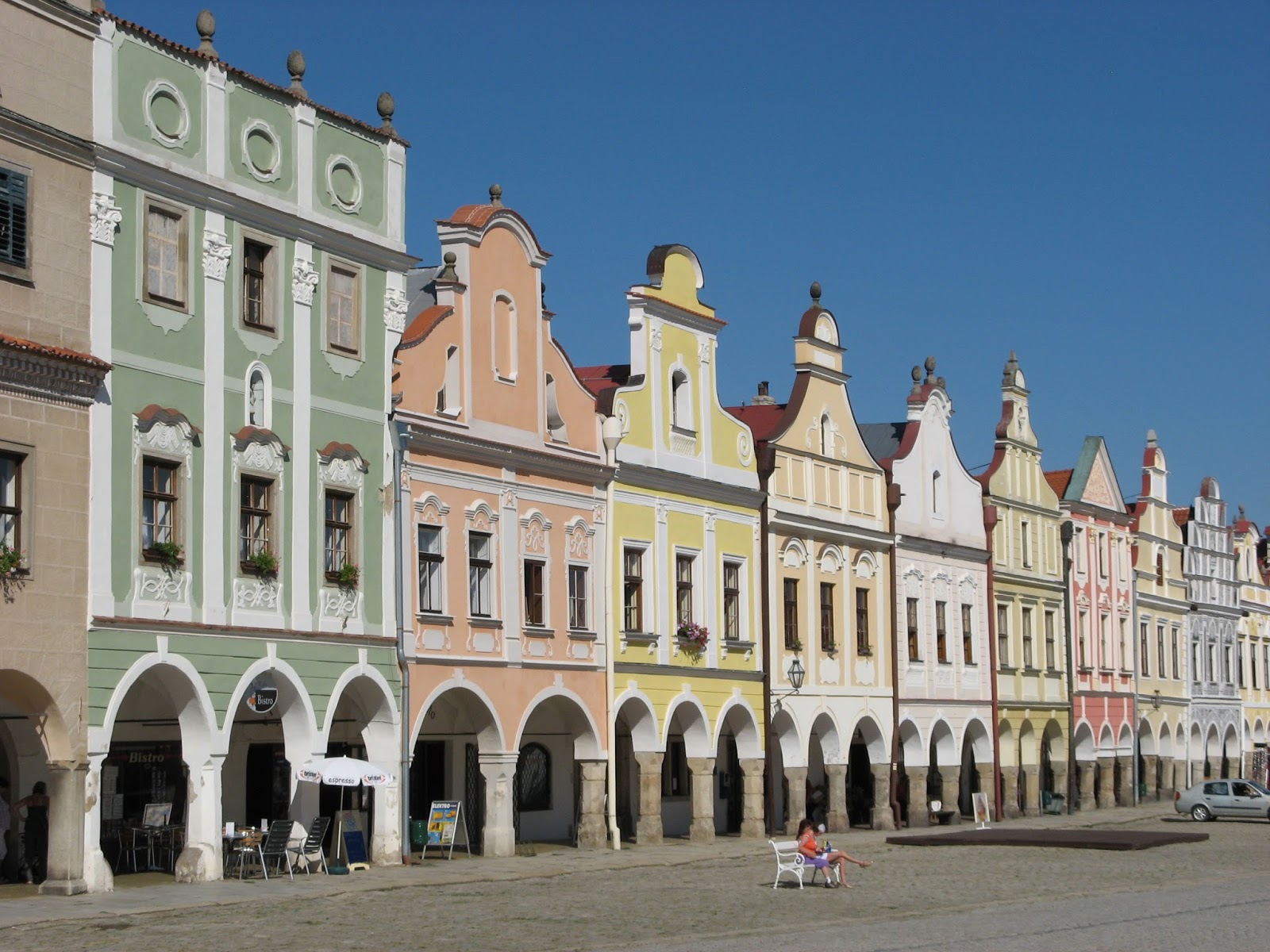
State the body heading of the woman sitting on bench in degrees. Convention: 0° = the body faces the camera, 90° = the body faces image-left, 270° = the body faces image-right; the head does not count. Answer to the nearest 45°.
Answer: approximately 270°

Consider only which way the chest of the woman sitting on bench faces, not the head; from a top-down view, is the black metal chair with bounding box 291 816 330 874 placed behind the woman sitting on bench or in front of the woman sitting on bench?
behind

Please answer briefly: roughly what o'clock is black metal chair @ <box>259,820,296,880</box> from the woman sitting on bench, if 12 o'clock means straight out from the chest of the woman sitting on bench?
The black metal chair is roughly at 6 o'clock from the woman sitting on bench.

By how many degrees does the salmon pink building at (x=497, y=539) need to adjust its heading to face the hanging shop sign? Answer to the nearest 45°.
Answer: approximately 90° to its right

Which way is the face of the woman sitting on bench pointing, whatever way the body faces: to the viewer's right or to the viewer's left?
to the viewer's right

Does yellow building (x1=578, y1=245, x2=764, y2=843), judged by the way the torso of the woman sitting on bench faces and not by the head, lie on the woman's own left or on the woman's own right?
on the woman's own left
